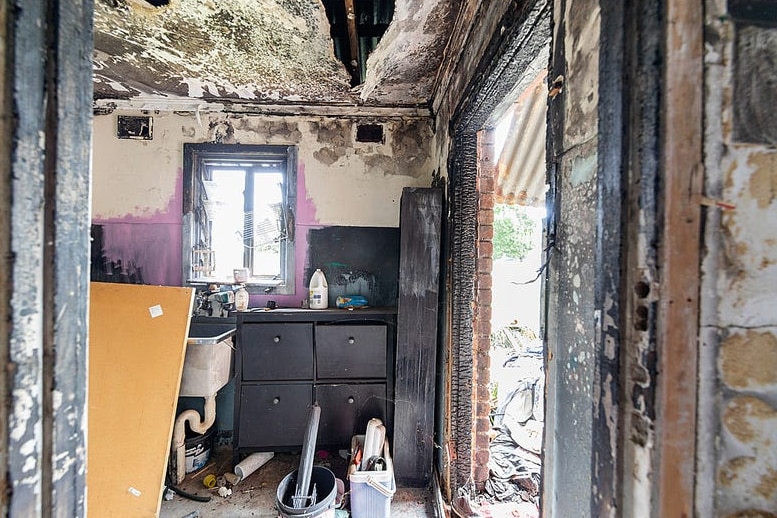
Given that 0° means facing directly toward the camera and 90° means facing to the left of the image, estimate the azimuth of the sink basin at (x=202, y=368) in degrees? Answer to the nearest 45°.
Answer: approximately 0°

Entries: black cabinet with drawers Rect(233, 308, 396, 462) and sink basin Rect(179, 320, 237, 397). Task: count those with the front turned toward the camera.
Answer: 2

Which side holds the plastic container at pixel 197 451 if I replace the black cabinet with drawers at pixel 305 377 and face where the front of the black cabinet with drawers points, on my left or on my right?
on my right

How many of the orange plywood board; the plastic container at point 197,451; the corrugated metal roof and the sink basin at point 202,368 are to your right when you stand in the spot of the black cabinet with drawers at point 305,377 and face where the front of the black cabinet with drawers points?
3

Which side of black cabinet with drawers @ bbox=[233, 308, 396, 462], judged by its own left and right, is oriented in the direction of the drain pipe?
right

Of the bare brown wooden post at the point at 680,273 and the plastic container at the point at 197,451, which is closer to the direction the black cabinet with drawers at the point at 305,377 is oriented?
the bare brown wooden post

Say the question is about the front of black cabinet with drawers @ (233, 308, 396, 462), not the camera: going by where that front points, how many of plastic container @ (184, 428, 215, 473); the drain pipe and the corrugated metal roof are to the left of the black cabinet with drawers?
1

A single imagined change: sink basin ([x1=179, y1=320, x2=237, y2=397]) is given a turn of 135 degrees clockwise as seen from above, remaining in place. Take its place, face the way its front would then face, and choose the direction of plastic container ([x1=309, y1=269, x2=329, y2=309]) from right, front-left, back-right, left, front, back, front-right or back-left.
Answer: back-right
